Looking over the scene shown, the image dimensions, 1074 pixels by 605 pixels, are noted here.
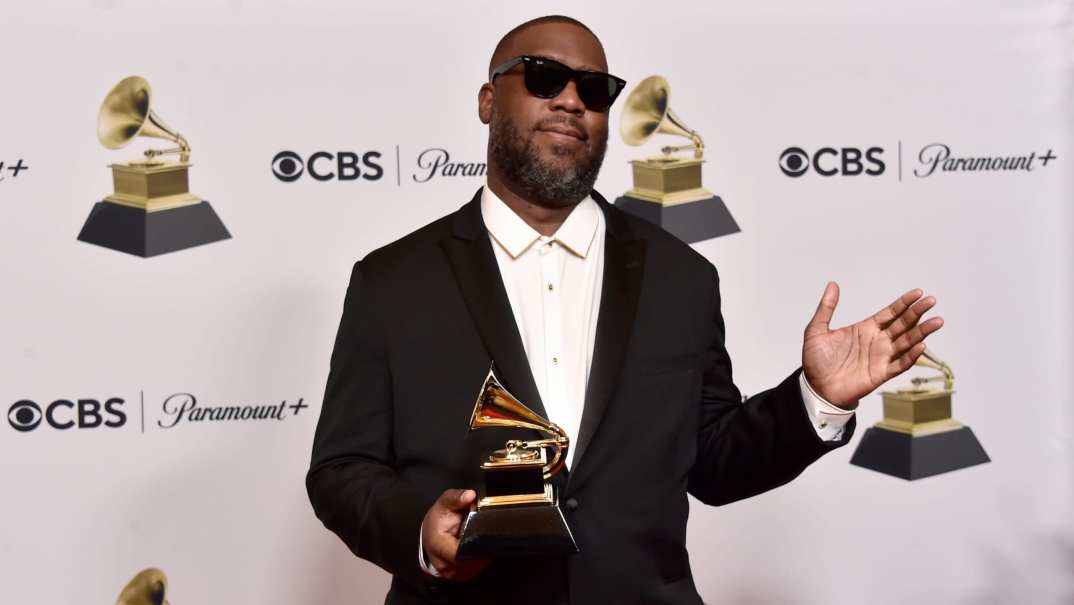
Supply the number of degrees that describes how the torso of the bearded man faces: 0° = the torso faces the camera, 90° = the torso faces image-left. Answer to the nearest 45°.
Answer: approximately 0°

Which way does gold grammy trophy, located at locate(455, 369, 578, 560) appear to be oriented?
to the viewer's left
